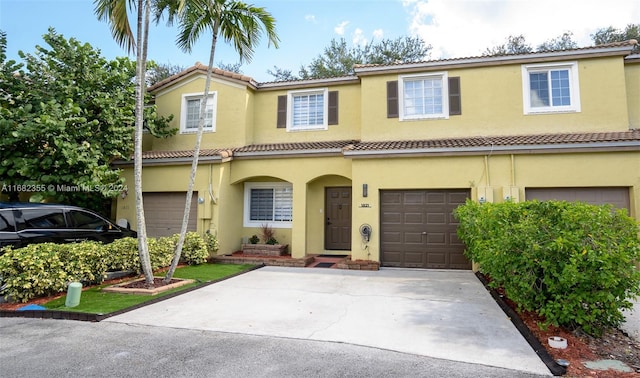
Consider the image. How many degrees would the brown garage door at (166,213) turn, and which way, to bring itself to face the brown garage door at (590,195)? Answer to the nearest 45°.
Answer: approximately 45° to its left

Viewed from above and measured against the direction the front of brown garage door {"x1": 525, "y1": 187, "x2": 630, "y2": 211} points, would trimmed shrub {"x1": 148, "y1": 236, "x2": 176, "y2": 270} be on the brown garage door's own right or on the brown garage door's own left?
on the brown garage door's own right

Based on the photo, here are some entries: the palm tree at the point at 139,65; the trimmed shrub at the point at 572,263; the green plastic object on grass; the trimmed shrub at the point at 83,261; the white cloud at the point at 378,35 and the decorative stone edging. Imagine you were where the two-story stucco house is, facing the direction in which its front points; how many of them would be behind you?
1

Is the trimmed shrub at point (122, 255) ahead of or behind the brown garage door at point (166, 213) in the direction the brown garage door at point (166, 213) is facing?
ahead

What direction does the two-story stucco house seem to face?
toward the camera

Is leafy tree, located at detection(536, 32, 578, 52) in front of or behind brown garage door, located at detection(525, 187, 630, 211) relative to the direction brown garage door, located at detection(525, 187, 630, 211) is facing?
behind

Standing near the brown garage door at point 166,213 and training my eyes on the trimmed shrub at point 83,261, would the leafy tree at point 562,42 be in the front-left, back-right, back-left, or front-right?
back-left

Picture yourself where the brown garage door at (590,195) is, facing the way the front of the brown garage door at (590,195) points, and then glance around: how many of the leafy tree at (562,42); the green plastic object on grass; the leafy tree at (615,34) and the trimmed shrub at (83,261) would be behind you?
2

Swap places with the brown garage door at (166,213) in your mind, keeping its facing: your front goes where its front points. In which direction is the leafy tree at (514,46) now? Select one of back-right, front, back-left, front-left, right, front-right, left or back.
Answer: left

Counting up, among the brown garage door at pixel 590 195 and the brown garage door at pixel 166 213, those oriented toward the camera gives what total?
2

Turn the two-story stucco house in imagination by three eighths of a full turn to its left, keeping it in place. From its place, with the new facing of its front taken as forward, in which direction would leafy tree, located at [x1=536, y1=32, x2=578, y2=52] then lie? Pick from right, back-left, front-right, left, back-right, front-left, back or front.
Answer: front

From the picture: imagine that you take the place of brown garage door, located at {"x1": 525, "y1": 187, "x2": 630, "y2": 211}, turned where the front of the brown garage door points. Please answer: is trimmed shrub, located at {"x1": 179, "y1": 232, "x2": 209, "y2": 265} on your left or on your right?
on your right

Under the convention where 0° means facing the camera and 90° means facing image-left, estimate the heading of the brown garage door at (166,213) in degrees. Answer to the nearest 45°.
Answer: approximately 0°

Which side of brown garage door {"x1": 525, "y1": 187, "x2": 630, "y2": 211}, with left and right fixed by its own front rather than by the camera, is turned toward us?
front

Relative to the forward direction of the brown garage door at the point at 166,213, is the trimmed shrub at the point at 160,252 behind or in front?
in front
